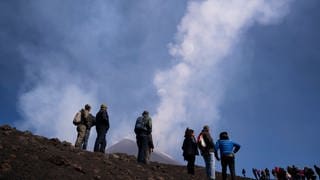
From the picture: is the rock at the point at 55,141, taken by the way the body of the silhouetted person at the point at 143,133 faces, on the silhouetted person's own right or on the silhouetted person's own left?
on the silhouetted person's own left

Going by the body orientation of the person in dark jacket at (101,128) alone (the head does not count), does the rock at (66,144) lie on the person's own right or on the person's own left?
on the person's own left

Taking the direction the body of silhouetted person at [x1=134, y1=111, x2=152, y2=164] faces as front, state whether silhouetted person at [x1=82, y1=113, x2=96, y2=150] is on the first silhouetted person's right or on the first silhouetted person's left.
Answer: on the first silhouetted person's left

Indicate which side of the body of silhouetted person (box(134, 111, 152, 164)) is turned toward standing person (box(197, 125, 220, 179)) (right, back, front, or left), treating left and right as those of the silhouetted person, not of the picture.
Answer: right

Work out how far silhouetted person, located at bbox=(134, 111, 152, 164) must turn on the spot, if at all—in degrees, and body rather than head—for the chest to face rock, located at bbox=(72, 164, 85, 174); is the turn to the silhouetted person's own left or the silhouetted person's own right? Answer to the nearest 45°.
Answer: approximately 180°

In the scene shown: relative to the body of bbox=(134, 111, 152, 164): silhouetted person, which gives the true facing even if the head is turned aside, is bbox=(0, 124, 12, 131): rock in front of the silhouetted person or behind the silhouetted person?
behind

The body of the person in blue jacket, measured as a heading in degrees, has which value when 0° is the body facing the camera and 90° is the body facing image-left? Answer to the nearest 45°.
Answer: approximately 180°

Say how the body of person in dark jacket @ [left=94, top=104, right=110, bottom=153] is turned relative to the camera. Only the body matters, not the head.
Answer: away from the camera

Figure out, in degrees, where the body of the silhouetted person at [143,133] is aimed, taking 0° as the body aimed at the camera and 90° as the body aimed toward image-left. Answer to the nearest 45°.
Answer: approximately 225°

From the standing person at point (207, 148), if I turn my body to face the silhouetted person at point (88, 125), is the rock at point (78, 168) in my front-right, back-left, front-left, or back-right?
front-left

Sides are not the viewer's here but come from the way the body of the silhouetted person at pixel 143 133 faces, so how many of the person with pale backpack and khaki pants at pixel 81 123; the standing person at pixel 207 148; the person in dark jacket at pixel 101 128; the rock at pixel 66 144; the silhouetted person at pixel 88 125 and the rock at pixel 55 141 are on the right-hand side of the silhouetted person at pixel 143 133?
1
